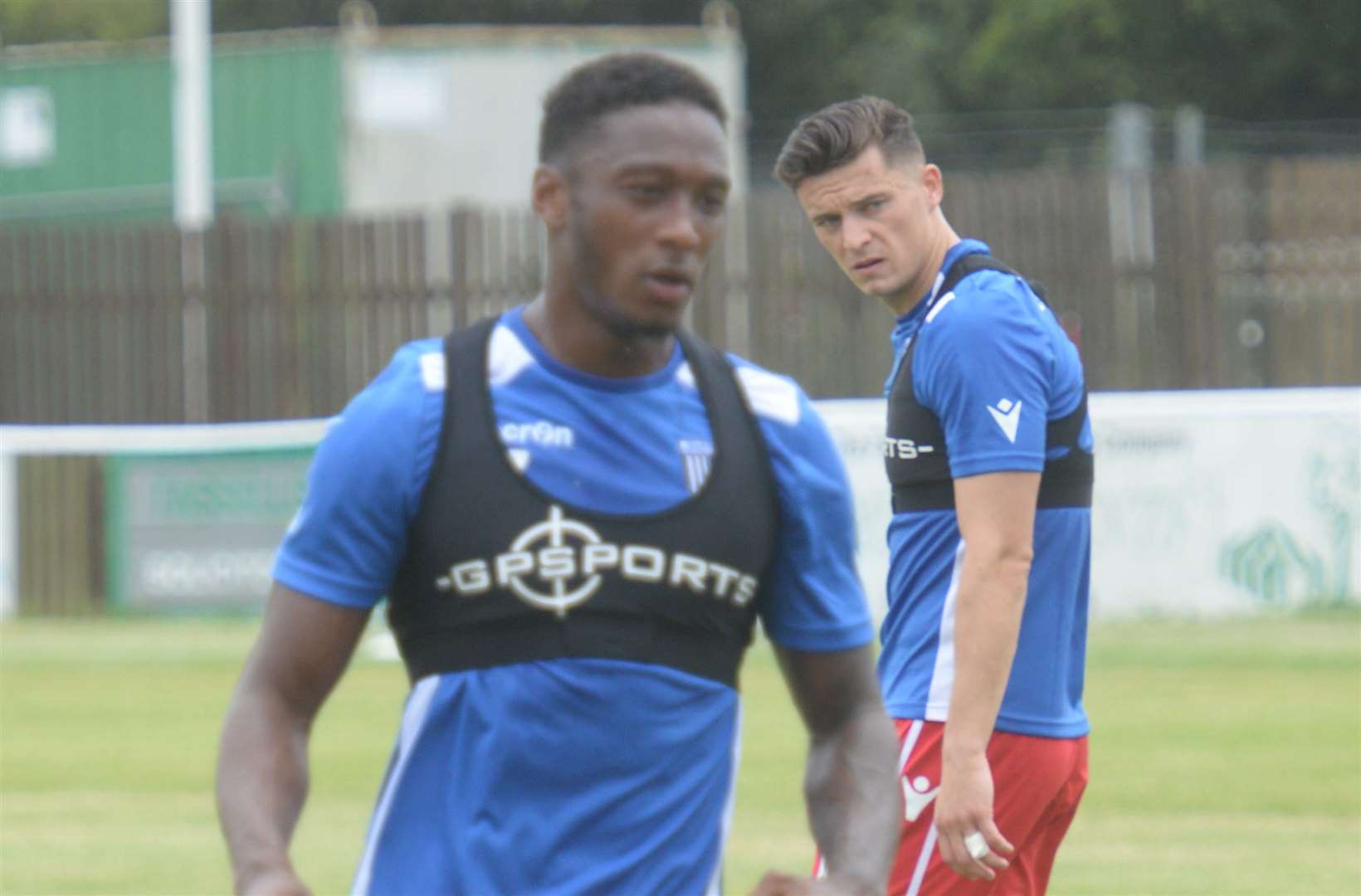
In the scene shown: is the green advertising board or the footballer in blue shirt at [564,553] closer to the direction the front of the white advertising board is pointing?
the footballer in blue shirt

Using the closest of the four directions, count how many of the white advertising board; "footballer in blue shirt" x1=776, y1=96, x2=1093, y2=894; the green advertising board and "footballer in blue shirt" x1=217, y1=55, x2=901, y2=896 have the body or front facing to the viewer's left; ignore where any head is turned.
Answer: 1

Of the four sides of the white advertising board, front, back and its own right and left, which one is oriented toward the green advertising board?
right

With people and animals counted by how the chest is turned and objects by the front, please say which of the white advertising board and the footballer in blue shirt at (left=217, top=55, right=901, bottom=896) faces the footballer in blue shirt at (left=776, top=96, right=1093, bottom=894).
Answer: the white advertising board

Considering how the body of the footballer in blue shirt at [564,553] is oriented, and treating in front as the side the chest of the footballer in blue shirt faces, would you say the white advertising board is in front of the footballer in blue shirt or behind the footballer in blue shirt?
behind

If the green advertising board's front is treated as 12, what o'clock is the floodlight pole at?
The floodlight pole is roughly at 6 o'clock from the green advertising board.

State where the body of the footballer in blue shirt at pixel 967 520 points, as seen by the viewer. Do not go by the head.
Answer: to the viewer's left

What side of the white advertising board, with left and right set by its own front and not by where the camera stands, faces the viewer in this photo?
front

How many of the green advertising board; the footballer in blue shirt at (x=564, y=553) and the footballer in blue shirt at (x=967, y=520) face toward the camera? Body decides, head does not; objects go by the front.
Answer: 2

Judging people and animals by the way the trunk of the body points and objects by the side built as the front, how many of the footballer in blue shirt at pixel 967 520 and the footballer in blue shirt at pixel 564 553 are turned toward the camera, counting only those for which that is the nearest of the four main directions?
1

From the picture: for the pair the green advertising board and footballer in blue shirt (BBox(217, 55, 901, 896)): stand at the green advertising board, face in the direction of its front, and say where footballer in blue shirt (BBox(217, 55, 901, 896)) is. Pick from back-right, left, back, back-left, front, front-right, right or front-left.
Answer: front

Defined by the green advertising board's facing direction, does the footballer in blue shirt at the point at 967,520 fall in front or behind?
in front

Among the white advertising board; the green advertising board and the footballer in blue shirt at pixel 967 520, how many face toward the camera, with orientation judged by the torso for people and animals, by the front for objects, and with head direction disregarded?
2

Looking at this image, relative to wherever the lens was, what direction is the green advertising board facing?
facing the viewer

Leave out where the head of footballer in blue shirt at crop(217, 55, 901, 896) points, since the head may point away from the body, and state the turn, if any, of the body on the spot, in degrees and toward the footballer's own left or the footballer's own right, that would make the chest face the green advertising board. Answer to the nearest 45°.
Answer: approximately 180°
